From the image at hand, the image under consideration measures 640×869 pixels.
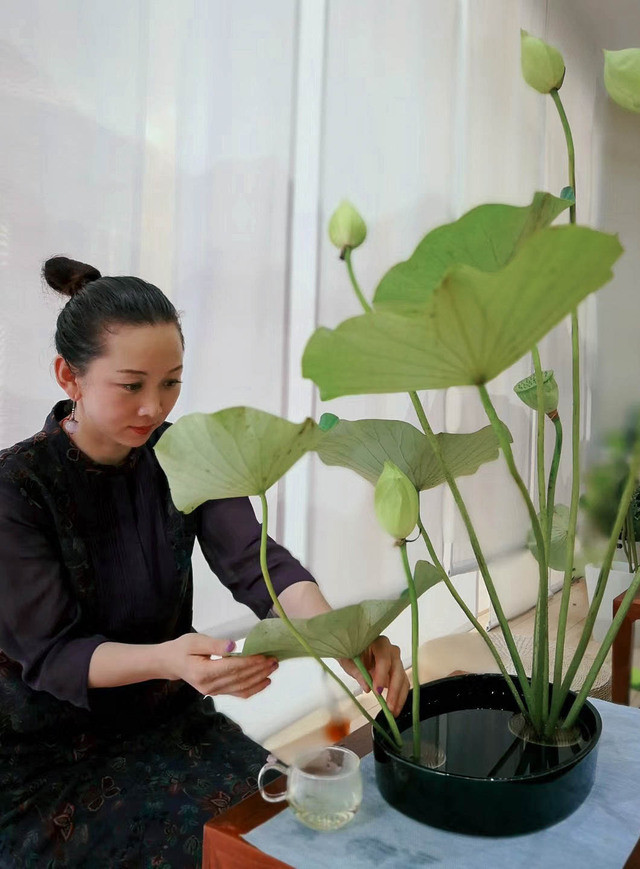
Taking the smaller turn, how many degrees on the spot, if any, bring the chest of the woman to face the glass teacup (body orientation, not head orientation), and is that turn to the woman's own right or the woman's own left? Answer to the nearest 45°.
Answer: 0° — they already face it

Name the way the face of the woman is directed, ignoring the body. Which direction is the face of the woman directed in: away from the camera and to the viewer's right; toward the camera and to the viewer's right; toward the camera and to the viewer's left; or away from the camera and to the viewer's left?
toward the camera and to the viewer's right

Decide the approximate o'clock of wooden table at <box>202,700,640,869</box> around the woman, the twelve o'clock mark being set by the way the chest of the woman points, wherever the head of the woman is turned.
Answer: The wooden table is roughly at 11 o'clock from the woman.

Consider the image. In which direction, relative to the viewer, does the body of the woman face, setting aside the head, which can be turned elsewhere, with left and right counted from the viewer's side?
facing the viewer and to the right of the viewer

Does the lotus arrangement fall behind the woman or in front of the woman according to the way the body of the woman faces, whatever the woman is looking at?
in front

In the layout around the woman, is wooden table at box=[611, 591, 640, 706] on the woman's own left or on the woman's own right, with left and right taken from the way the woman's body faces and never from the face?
on the woman's own left

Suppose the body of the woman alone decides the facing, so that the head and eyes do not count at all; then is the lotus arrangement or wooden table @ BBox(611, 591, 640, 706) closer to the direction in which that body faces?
the lotus arrangement
